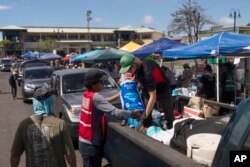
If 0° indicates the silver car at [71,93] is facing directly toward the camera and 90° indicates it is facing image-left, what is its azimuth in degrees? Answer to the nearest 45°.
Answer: approximately 315°

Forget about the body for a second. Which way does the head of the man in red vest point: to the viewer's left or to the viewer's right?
to the viewer's right

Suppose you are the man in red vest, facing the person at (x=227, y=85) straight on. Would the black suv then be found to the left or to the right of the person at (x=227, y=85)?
left

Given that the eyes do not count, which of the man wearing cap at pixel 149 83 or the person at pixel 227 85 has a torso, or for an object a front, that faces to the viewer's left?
the man wearing cap

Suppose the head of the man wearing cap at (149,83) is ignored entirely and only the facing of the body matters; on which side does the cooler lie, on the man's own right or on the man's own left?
on the man's own left

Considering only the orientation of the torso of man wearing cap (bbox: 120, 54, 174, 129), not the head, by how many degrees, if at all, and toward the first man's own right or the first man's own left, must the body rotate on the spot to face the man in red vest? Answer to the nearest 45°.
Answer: approximately 45° to the first man's own left
